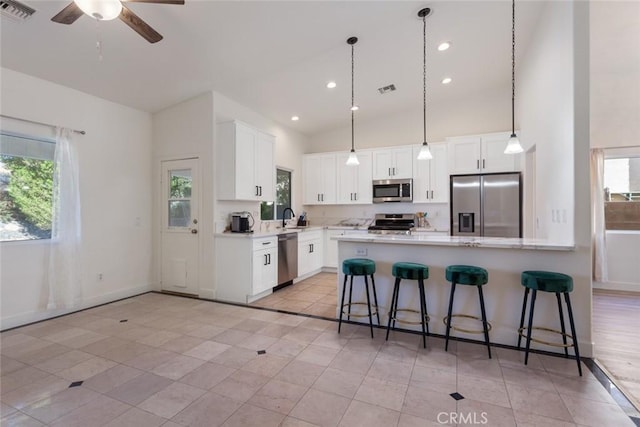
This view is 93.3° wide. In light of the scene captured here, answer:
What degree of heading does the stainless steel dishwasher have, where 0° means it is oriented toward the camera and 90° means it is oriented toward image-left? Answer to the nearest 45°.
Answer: approximately 315°

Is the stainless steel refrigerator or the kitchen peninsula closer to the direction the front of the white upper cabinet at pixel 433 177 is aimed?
the kitchen peninsula

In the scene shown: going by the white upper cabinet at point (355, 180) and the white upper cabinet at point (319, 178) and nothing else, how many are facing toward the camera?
2

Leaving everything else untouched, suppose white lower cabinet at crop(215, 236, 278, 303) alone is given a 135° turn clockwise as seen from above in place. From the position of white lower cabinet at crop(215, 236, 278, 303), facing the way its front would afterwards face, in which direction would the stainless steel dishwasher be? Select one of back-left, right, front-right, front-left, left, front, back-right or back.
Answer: back-right

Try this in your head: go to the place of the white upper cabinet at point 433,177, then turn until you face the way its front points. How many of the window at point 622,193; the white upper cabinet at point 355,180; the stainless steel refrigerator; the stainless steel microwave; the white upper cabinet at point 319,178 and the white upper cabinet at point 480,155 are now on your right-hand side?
3

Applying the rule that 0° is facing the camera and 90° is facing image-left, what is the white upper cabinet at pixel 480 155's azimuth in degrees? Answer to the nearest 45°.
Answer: approximately 0°

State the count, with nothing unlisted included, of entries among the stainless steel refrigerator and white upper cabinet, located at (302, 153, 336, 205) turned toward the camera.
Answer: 2

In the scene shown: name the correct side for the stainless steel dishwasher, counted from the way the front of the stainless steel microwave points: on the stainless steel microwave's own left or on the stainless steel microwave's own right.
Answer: on the stainless steel microwave's own right
